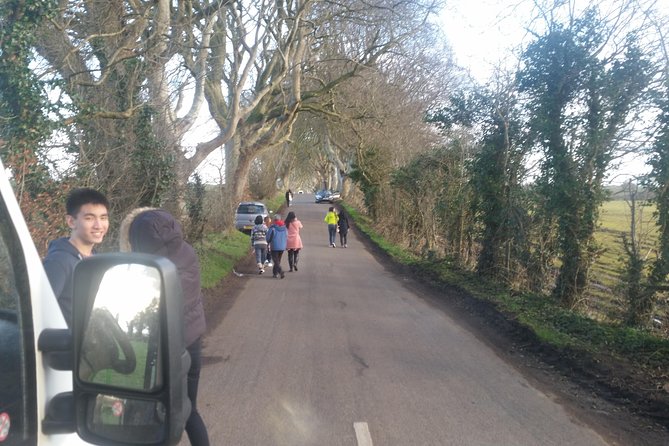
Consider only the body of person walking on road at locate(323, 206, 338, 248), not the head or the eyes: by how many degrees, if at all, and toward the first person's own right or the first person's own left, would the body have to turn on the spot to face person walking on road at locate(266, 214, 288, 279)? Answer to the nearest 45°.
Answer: approximately 180°

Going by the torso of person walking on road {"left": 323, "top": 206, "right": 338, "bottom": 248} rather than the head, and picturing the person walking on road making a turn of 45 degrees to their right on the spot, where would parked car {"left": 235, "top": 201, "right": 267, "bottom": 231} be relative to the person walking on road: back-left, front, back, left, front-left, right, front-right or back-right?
left

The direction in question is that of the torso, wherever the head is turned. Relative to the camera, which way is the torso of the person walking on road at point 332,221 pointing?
away from the camera

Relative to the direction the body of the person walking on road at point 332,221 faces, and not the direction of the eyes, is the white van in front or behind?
behind

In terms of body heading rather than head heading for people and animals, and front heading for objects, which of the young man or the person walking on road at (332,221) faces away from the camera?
the person walking on road

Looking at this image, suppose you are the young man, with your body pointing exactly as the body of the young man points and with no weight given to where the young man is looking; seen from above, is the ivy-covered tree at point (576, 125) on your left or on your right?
on your left

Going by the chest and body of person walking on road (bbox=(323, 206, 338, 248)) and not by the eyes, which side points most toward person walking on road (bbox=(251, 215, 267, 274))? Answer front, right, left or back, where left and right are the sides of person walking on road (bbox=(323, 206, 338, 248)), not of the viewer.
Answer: back

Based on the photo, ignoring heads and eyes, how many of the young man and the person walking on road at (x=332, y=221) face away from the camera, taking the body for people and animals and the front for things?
1

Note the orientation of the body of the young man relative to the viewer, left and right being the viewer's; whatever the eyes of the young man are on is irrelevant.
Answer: facing the viewer and to the right of the viewer

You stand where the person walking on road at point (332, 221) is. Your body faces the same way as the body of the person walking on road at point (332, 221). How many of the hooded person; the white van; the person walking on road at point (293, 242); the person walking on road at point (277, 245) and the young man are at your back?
5

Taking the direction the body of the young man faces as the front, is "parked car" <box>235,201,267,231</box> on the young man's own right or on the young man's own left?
on the young man's own left

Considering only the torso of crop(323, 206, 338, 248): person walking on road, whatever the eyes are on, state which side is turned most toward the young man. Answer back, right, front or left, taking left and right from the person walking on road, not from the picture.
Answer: back

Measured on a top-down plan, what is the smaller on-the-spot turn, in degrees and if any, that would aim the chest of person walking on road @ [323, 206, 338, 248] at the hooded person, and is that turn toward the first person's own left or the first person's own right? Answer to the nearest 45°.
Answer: approximately 180°

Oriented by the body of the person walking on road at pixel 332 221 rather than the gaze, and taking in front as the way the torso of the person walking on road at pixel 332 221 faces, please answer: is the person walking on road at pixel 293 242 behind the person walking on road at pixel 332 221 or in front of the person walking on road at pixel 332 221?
behind
